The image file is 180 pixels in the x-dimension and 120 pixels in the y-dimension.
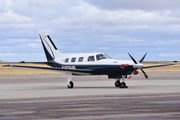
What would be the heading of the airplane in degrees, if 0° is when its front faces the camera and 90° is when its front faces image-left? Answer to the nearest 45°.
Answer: approximately 315°
